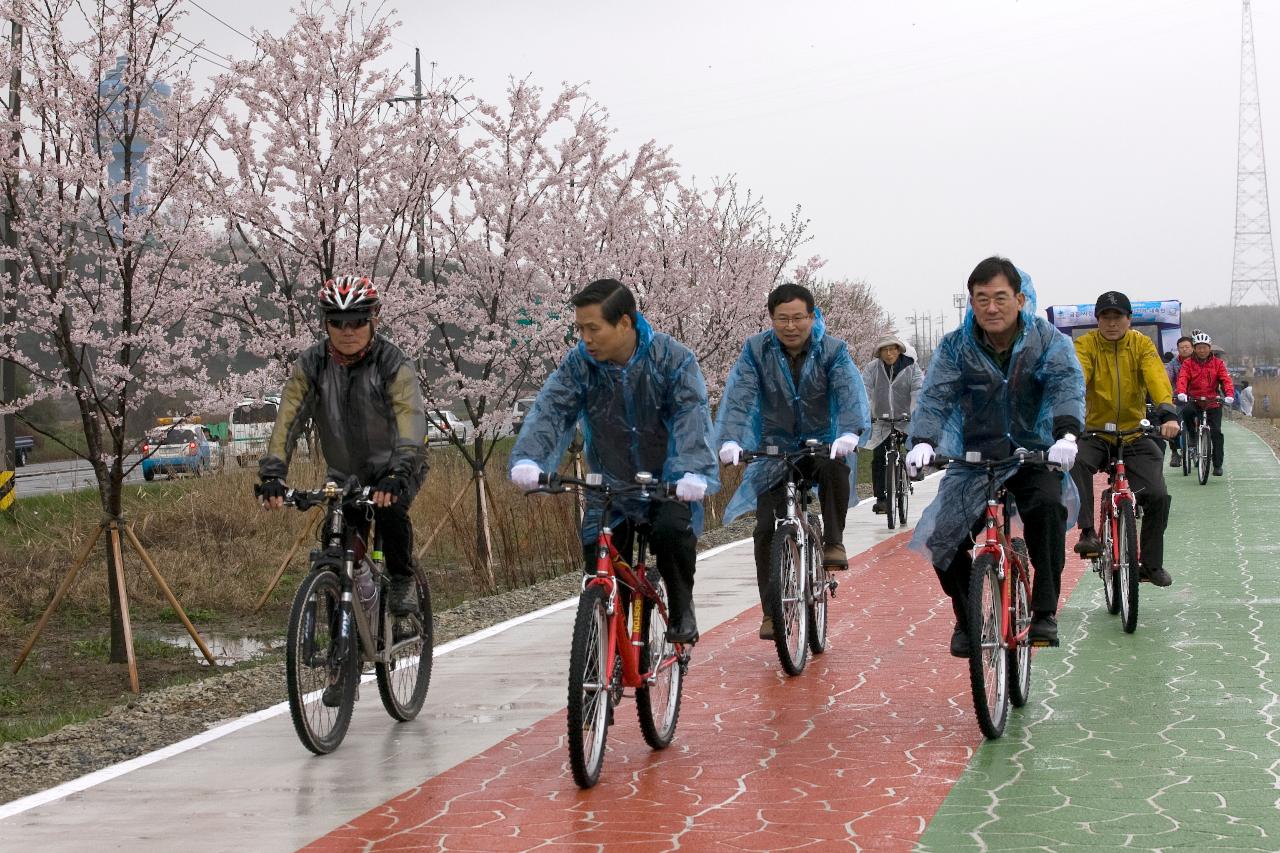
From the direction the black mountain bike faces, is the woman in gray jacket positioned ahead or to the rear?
to the rear

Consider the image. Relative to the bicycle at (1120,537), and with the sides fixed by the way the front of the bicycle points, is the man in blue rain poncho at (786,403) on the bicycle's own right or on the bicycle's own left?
on the bicycle's own right

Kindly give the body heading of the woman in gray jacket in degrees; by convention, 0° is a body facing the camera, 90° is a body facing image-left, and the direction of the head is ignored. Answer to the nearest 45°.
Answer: approximately 0°

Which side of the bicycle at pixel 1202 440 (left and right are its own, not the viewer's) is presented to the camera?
front

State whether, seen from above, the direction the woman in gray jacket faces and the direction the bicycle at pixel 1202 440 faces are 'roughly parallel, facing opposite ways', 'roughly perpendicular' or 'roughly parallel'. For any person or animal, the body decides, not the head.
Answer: roughly parallel

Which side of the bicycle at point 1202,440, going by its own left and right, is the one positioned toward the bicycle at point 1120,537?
front

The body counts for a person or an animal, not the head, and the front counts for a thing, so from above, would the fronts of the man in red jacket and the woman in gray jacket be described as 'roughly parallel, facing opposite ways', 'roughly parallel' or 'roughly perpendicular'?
roughly parallel

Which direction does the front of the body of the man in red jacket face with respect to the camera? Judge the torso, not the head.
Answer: toward the camera

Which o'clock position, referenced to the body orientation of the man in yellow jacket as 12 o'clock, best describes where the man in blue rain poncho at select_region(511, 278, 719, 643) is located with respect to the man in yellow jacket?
The man in blue rain poncho is roughly at 1 o'clock from the man in yellow jacket.

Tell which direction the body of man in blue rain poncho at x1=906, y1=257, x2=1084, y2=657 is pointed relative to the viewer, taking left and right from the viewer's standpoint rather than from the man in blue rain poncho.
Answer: facing the viewer

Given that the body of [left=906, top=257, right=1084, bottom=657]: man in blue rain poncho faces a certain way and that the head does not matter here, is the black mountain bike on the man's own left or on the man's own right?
on the man's own right

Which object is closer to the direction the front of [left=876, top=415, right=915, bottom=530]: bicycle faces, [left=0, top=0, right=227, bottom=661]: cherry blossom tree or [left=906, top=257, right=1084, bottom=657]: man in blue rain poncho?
the man in blue rain poncho

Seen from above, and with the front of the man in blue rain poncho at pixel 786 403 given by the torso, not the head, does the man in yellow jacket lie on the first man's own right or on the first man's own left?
on the first man's own left

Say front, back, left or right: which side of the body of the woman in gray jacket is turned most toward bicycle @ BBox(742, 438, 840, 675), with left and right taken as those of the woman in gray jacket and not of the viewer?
front

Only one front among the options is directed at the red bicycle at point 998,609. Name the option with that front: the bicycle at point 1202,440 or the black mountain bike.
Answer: the bicycle
